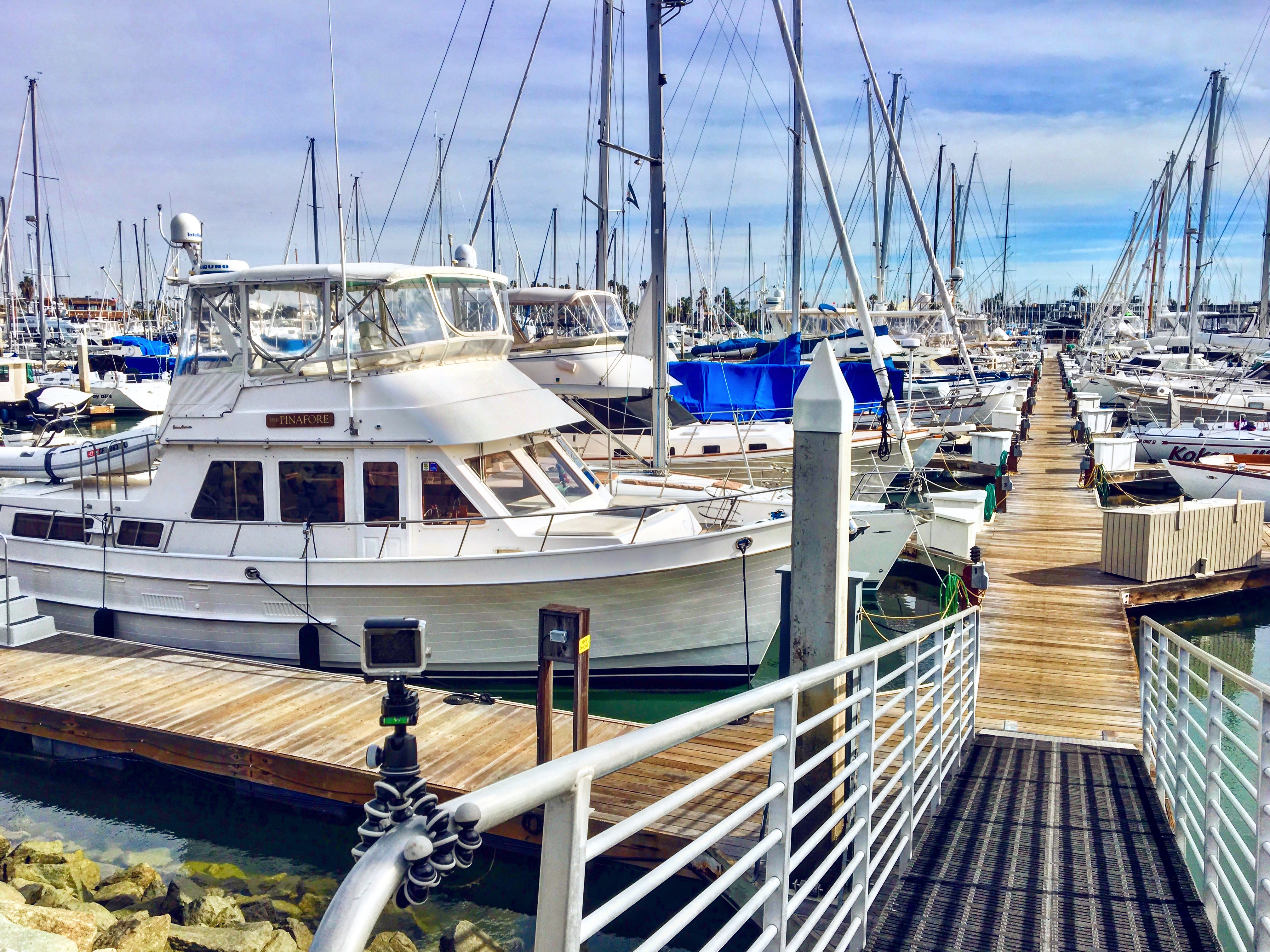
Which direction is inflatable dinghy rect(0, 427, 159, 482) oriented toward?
to the viewer's right

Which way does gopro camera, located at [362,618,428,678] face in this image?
away from the camera

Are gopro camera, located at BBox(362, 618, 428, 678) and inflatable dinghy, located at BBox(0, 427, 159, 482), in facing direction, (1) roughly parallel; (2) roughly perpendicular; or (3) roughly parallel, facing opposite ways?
roughly perpendicular

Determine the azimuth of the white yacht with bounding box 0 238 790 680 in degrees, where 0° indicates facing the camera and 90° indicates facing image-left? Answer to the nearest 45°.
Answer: approximately 315°

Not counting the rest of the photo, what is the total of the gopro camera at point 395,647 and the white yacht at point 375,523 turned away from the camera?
1

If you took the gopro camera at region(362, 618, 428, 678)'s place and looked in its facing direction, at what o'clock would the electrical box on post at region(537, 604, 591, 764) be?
The electrical box on post is roughly at 1 o'clock from the gopro camera.

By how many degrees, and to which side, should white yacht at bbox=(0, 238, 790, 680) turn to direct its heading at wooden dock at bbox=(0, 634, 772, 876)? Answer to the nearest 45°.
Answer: approximately 45° to its right

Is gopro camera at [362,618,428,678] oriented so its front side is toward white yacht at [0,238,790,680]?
yes
